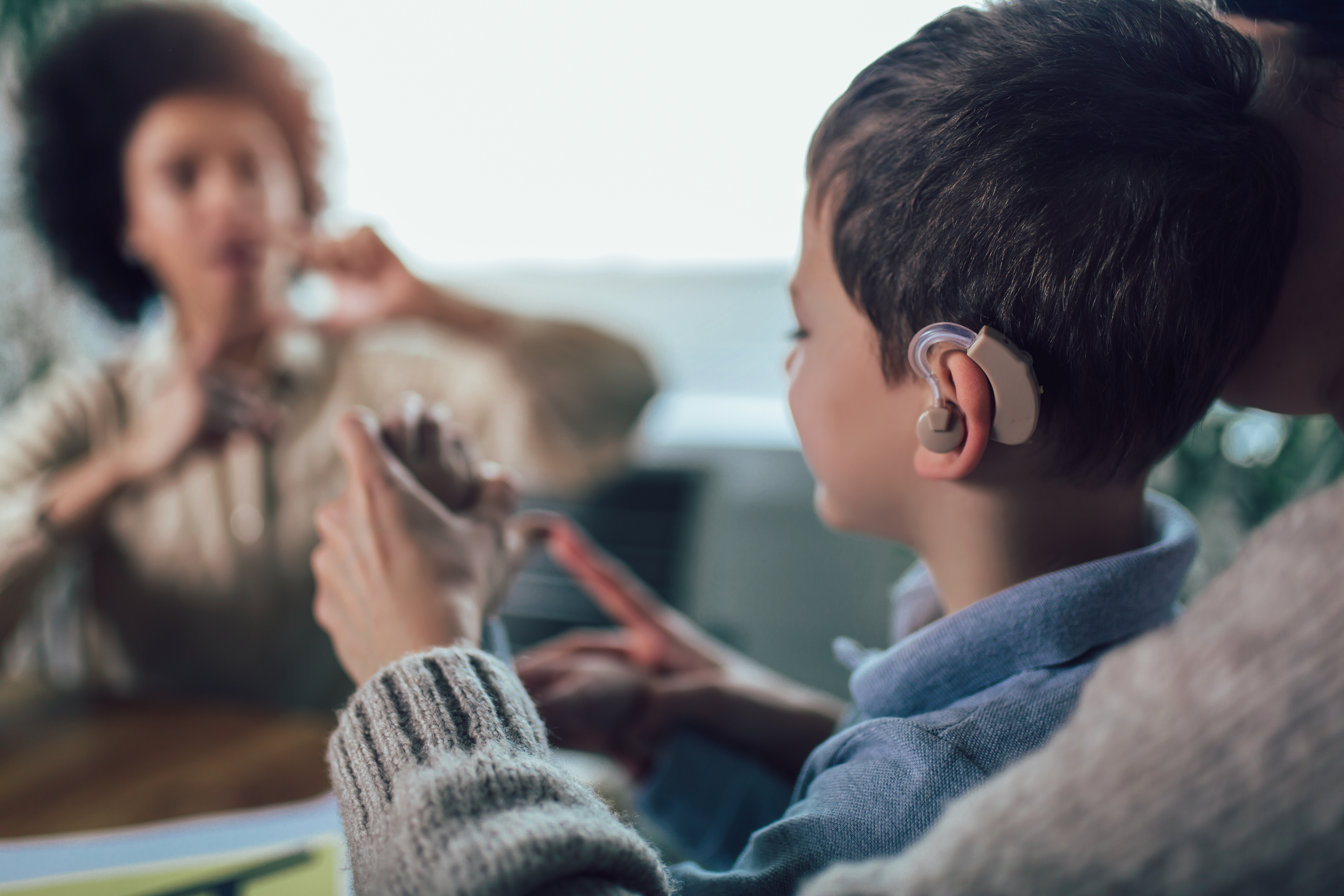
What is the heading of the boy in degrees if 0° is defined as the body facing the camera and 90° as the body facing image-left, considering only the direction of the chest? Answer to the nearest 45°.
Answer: approximately 135°

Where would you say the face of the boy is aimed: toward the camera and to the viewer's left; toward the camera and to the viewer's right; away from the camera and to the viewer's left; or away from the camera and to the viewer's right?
away from the camera and to the viewer's left

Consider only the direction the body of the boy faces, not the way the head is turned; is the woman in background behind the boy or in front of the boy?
in front

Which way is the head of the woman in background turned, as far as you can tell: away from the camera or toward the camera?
toward the camera
